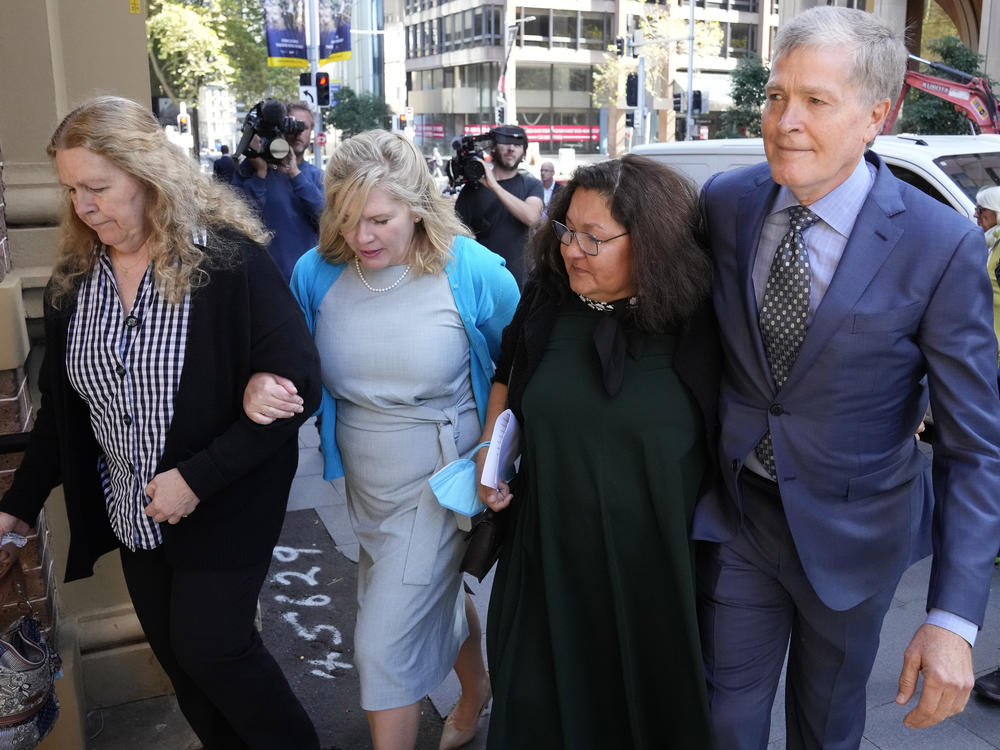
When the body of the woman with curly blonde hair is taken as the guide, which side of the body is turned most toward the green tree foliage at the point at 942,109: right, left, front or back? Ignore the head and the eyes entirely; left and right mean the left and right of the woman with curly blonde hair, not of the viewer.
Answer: back

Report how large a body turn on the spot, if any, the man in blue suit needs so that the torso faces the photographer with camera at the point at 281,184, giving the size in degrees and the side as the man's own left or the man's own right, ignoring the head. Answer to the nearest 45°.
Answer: approximately 90° to the man's own right

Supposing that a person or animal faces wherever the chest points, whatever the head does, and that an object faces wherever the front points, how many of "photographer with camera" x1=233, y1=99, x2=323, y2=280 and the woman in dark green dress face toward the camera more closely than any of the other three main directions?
2

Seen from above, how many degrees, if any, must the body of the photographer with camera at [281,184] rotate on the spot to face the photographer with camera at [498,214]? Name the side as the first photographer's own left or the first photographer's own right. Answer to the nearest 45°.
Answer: approximately 90° to the first photographer's own left

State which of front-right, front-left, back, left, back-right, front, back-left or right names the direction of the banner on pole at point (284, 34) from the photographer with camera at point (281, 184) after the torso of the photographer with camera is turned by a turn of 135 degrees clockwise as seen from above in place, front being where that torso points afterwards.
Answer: front-right

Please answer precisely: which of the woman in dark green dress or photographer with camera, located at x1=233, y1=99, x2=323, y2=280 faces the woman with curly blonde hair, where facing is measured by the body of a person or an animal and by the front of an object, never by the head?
the photographer with camera

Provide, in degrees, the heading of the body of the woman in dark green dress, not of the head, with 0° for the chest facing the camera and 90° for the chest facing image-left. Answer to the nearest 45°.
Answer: approximately 0°

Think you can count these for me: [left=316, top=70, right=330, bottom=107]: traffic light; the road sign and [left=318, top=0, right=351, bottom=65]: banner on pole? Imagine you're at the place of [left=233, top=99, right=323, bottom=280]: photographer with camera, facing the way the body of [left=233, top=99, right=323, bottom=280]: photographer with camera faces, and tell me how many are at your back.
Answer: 3

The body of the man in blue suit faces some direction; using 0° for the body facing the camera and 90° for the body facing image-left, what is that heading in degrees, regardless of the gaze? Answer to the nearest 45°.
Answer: approximately 45°

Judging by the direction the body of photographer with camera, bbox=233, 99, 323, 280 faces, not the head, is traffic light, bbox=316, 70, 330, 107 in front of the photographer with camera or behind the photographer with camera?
behind

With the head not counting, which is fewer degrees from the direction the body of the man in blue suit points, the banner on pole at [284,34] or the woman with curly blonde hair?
the woman with curly blonde hair

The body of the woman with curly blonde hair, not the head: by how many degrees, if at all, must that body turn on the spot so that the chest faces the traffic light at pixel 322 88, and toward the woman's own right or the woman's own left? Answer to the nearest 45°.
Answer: approximately 135° to the woman's own right

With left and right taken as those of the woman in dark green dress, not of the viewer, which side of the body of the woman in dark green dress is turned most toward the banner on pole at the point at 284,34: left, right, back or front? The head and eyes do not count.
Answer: back
